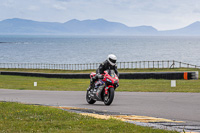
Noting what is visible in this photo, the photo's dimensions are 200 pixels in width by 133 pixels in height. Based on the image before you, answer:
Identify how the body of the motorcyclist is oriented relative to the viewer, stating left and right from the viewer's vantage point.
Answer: facing the viewer and to the right of the viewer
